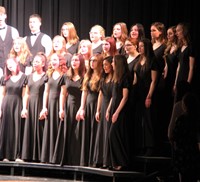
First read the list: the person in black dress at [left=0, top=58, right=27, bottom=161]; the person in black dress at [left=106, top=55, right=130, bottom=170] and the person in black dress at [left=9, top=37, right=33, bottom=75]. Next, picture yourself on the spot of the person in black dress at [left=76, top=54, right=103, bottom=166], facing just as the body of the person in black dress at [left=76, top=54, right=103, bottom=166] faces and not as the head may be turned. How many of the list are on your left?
1

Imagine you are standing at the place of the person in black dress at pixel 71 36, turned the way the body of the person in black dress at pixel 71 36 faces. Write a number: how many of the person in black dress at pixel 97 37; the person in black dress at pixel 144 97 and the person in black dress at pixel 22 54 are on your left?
2

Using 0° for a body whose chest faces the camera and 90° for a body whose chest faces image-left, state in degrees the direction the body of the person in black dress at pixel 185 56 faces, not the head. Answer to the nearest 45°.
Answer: approximately 45°

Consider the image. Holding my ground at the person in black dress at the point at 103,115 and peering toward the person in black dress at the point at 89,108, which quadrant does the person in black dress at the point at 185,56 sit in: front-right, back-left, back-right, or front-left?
back-right

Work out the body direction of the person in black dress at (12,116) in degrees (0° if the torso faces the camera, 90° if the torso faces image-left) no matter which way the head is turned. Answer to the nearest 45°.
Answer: approximately 0°

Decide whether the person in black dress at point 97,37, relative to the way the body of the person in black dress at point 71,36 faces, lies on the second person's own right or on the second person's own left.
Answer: on the second person's own left

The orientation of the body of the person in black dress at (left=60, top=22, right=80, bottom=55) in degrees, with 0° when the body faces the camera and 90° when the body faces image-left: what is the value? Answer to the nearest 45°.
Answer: approximately 45°
